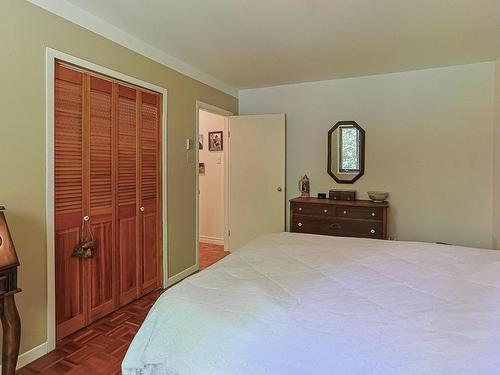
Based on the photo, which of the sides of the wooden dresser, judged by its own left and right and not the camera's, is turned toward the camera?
front

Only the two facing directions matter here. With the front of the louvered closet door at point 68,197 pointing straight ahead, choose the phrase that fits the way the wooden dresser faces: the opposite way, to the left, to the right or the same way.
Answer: to the right

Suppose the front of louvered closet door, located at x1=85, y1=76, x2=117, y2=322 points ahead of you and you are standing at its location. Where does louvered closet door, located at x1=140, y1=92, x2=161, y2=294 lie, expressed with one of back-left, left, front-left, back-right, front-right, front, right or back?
left

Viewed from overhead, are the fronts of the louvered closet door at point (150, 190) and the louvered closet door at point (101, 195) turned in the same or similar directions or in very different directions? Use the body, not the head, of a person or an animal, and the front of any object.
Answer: same or similar directions

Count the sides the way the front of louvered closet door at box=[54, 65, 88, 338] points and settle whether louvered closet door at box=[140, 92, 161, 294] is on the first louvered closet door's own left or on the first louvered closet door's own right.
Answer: on the first louvered closet door's own left

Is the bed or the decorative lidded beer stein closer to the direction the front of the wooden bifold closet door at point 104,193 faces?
the bed

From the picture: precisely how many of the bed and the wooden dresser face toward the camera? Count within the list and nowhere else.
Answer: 1

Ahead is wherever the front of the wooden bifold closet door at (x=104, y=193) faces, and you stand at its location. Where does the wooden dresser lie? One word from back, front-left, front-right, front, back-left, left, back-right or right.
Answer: front-left

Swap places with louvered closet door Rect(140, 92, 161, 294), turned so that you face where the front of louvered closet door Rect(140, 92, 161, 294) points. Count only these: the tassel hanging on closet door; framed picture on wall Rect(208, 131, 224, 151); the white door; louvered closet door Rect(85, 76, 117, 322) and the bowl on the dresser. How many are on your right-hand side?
2

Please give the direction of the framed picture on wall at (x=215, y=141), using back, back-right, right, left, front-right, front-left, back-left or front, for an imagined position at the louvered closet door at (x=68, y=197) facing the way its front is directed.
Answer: left

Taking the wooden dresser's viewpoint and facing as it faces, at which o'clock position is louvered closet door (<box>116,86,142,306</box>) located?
The louvered closet door is roughly at 2 o'clock from the wooden dresser.

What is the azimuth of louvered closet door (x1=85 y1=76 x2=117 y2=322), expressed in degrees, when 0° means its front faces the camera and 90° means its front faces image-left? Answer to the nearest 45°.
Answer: approximately 315°

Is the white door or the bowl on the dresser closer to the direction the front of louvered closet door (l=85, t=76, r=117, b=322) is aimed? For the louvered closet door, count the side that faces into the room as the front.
the bowl on the dresser

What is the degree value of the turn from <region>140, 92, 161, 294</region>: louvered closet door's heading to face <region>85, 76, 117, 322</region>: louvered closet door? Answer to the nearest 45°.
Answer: approximately 90° to its right
